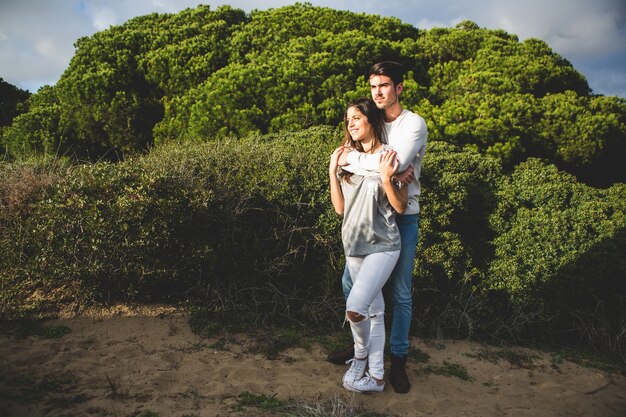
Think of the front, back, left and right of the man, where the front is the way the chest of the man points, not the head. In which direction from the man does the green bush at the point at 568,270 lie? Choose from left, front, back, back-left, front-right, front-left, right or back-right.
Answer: back

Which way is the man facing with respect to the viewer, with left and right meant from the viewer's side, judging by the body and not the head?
facing the viewer and to the left of the viewer

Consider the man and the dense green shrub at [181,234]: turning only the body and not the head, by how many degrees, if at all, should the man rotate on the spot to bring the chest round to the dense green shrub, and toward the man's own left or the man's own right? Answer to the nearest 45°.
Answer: approximately 90° to the man's own right

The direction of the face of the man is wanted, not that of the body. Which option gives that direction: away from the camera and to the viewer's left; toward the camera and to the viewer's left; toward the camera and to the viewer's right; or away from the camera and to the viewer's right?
toward the camera and to the viewer's left

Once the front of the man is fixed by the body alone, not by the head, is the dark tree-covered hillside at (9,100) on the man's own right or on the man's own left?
on the man's own right

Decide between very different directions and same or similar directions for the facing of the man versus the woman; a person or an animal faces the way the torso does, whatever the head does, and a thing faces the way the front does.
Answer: same or similar directions
